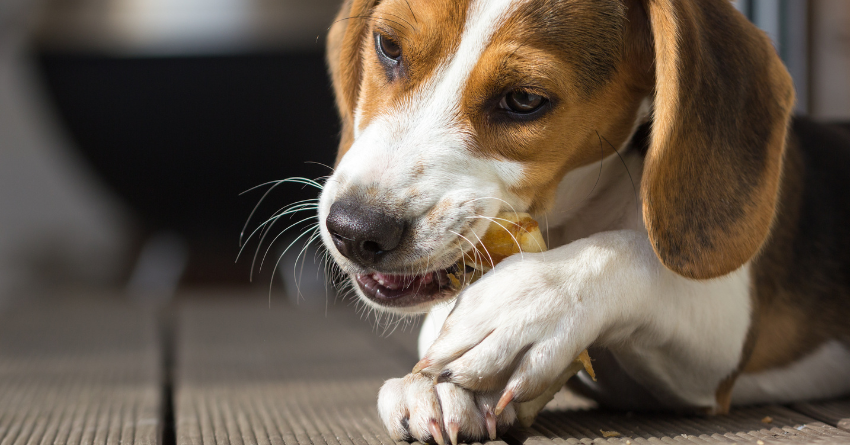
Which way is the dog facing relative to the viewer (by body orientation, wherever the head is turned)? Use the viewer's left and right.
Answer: facing the viewer and to the left of the viewer

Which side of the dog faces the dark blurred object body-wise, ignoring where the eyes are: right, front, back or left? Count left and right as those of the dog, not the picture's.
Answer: right
